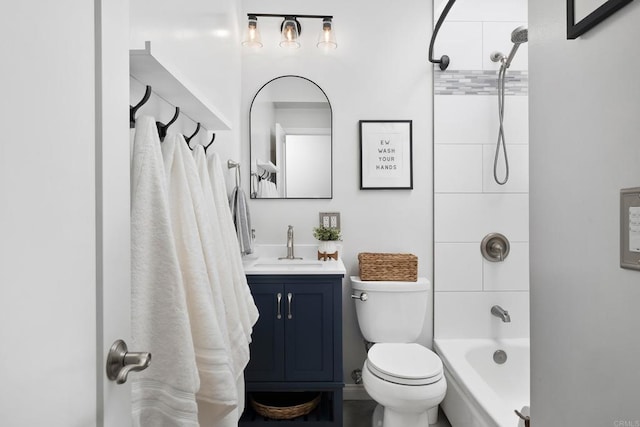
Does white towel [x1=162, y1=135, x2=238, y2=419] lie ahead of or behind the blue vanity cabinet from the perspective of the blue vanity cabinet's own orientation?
ahead

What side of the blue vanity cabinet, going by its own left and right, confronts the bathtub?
left

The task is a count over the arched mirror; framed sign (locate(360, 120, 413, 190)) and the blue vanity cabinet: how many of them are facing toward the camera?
3

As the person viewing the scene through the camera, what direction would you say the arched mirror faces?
facing the viewer

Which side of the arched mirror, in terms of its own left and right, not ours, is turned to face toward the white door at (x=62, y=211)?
front

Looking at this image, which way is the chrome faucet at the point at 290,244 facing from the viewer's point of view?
toward the camera

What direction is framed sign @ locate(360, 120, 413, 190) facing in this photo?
toward the camera

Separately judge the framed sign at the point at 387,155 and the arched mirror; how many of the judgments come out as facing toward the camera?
2

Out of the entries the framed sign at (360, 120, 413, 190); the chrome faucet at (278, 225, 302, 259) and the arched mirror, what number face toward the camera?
3
